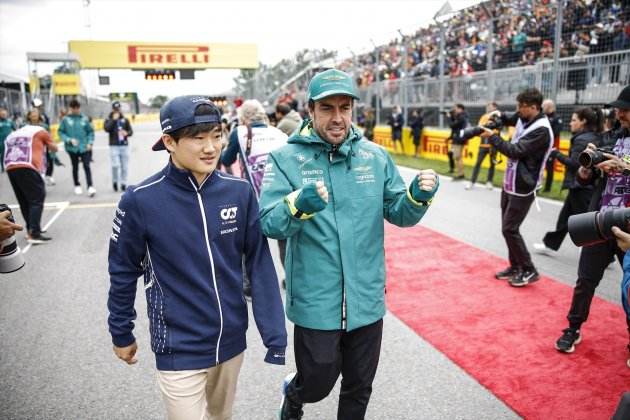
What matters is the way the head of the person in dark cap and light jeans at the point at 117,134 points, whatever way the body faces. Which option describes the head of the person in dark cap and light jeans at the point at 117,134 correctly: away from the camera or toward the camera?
toward the camera

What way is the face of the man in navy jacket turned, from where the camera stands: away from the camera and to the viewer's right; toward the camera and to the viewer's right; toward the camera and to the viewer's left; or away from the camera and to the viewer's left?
toward the camera and to the viewer's right

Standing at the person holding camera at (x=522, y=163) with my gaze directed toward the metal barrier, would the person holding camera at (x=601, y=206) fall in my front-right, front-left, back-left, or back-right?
back-right

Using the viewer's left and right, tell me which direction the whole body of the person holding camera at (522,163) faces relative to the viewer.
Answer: facing to the left of the viewer

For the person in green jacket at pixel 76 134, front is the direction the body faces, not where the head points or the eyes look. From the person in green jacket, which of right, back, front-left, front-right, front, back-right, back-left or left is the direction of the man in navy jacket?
front

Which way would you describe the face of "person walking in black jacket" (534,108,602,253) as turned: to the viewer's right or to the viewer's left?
to the viewer's left

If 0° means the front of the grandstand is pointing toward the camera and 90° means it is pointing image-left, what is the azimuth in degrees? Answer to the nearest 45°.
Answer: approximately 45°

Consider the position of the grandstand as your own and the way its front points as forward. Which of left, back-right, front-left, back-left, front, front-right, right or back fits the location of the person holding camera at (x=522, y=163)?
front-left

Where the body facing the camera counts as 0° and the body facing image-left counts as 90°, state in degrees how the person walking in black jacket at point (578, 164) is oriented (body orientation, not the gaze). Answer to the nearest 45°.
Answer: approximately 90°

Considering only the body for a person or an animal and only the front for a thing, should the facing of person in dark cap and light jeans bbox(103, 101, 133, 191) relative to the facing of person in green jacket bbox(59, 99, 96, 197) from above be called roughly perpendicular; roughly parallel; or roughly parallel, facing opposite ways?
roughly parallel

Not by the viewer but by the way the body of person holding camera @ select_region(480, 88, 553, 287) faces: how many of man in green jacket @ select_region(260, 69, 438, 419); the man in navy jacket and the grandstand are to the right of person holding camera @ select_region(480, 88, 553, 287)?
1

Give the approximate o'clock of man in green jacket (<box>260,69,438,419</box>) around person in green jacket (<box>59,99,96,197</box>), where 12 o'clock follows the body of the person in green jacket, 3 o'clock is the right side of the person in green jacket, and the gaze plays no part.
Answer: The man in green jacket is roughly at 12 o'clock from the person in green jacket.

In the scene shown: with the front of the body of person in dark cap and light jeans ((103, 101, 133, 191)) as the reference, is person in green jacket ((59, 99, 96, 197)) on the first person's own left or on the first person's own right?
on the first person's own right
